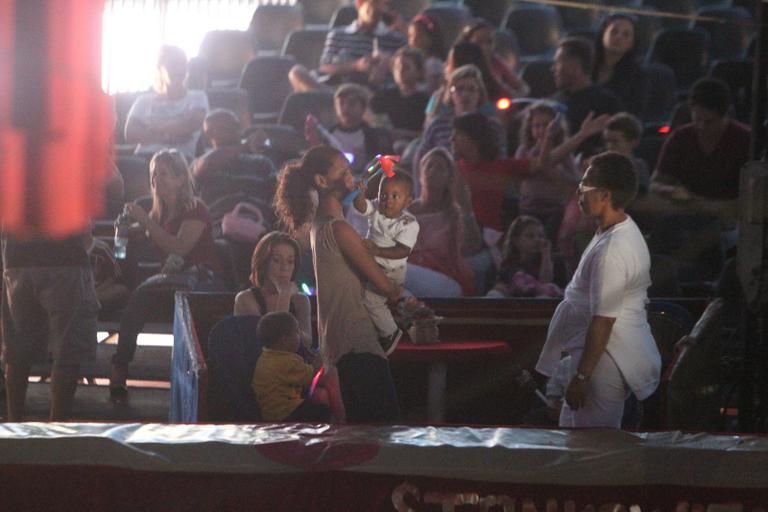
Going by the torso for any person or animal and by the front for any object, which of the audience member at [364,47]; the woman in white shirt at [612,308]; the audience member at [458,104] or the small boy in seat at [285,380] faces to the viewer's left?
the woman in white shirt

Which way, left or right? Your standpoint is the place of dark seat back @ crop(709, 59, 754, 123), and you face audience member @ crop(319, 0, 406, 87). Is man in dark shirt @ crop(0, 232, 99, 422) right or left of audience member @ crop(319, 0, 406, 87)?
left

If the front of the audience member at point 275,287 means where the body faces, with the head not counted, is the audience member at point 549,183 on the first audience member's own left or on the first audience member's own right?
on the first audience member's own left

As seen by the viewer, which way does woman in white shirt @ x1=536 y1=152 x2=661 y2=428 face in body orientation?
to the viewer's left

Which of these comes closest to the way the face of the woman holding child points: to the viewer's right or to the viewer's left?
to the viewer's right

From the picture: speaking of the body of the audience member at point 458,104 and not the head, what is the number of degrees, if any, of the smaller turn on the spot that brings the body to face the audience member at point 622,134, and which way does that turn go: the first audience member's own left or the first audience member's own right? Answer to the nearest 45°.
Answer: approximately 45° to the first audience member's own left
